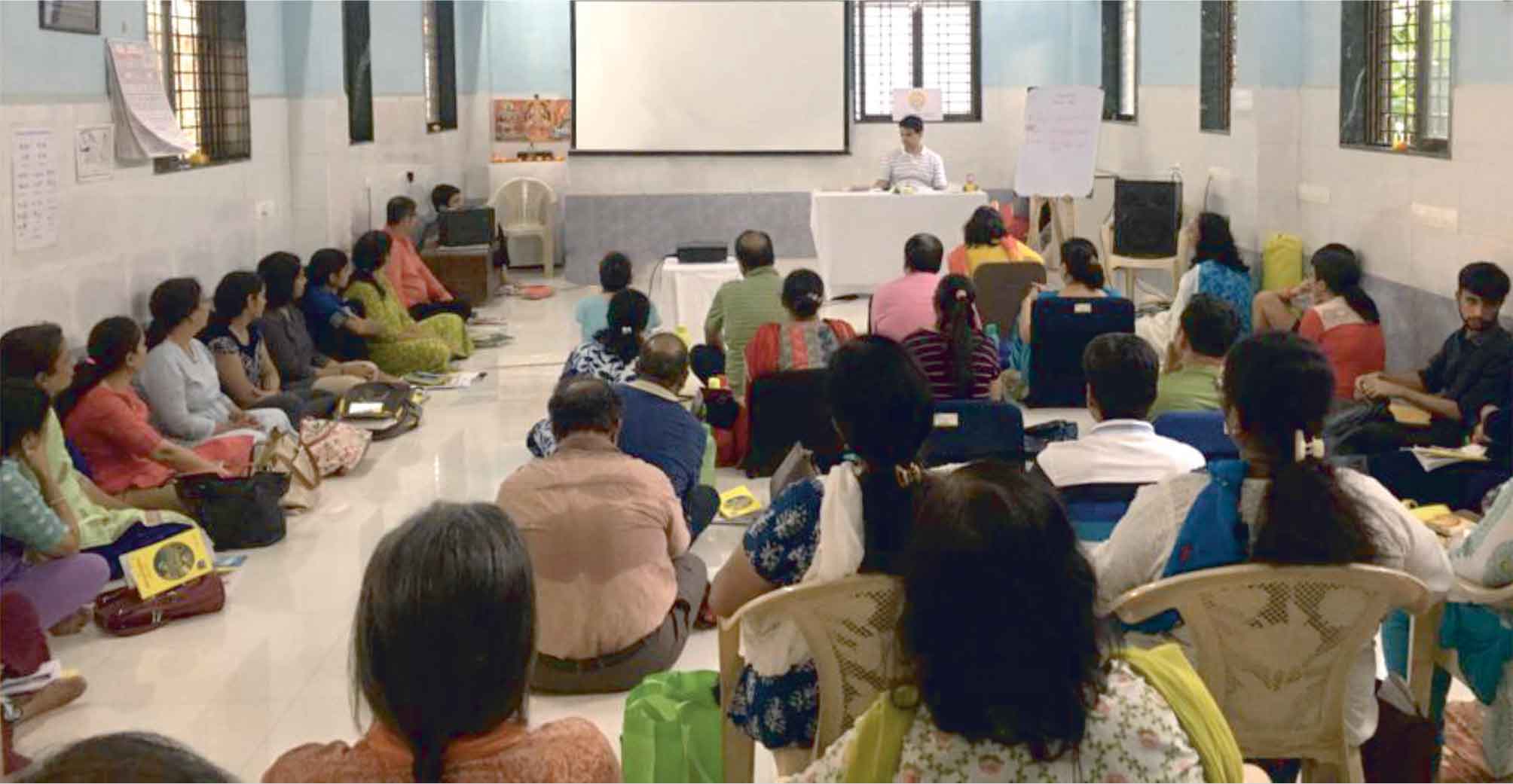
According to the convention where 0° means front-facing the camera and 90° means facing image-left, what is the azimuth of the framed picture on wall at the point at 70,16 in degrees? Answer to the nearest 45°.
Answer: approximately 315°

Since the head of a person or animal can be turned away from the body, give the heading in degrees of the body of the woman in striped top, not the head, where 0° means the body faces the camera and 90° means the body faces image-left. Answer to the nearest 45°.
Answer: approximately 180°

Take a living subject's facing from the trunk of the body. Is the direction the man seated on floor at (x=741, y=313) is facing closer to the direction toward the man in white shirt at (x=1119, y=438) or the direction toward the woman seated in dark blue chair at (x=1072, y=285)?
the woman seated in dark blue chair

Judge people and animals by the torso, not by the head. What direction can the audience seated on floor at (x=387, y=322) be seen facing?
to the viewer's right

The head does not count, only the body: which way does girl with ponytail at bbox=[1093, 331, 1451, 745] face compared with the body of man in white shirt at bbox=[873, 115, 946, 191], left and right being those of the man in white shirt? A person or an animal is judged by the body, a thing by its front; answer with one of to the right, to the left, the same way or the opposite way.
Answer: the opposite way

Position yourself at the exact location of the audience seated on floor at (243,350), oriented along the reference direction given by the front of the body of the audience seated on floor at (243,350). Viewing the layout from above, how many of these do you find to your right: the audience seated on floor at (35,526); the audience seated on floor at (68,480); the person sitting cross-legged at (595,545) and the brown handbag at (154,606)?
4

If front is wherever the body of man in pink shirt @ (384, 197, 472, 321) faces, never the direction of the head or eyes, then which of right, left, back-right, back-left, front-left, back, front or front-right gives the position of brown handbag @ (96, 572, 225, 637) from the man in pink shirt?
right

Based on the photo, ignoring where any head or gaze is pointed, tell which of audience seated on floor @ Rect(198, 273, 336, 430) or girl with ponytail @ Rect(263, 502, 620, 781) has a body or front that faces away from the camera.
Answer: the girl with ponytail

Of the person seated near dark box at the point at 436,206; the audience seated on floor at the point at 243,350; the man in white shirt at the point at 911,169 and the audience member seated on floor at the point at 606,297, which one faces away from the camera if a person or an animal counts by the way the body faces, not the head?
the audience member seated on floor at the point at 606,297

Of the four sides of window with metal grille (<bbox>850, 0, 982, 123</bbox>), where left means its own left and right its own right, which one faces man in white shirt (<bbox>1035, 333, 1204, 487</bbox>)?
front

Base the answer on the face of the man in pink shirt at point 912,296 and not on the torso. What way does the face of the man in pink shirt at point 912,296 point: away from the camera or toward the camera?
away from the camera

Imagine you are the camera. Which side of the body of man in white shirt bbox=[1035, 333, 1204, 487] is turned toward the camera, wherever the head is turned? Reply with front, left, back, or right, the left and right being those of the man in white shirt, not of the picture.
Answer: back

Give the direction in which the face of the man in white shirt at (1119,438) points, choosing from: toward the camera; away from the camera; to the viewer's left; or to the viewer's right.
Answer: away from the camera

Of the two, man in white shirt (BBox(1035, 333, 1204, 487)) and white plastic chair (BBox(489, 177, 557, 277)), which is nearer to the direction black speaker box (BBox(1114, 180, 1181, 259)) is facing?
the man in white shirt

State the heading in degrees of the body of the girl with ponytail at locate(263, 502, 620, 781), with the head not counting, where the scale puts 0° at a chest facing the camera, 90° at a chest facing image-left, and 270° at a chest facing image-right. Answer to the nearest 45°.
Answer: approximately 180°
